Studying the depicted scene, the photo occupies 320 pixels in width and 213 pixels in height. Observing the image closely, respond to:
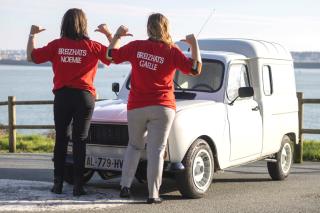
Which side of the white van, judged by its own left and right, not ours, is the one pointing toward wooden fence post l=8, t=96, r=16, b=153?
right

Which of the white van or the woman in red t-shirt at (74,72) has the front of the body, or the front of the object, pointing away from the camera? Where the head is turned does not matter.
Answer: the woman in red t-shirt

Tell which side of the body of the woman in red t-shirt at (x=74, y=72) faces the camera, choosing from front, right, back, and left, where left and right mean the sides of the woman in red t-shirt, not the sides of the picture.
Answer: back

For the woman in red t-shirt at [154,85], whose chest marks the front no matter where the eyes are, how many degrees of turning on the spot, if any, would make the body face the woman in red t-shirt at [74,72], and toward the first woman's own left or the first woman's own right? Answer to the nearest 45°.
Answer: approximately 90° to the first woman's own left

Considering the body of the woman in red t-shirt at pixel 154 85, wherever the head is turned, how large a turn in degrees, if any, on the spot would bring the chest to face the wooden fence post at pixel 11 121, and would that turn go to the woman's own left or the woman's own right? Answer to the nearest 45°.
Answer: approximately 45° to the woman's own left

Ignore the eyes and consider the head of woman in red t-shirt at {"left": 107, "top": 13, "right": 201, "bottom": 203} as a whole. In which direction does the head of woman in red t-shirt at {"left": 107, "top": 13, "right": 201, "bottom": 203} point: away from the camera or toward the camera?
away from the camera

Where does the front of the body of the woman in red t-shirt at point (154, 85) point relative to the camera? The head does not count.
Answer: away from the camera

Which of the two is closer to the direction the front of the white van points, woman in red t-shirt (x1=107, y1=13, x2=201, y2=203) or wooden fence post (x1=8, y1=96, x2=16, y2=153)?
the woman in red t-shirt

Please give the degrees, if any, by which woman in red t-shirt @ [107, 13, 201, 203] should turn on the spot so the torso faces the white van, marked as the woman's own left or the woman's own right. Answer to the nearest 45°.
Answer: approximately 45° to the woman's own right

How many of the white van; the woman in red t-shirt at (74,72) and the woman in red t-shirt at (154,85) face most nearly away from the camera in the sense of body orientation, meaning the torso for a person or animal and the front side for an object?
2

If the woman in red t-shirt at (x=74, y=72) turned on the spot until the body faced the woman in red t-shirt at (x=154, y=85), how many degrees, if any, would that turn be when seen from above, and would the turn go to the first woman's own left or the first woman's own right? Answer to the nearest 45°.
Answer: approximately 135° to the first woman's own right
